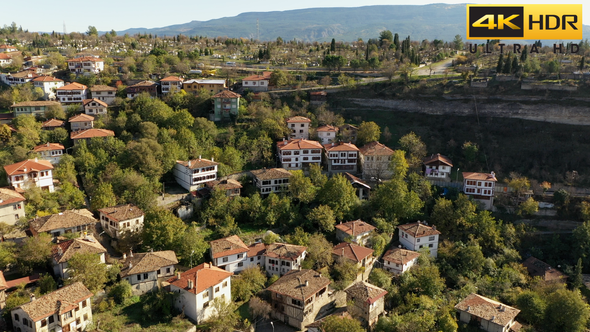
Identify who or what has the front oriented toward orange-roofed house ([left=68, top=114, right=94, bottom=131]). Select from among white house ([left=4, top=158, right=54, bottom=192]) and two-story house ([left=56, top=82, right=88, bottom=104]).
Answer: two-story house ([left=56, top=82, right=88, bottom=104])

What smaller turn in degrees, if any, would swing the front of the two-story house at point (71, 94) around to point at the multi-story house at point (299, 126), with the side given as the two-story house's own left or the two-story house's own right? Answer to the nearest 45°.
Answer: approximately 45° to the two-story house's own left

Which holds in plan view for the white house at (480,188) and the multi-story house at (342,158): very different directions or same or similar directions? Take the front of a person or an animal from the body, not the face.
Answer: same or similar directions

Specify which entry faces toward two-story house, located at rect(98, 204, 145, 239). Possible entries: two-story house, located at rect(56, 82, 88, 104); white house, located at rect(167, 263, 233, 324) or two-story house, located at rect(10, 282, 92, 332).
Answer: two-story house, located at rect(56, 82, 88, 104)

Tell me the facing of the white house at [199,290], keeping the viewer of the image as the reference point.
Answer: facing the viewer and to the right of the viewer

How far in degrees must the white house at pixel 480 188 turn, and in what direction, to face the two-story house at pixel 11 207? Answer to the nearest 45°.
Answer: approximately 45° to its right

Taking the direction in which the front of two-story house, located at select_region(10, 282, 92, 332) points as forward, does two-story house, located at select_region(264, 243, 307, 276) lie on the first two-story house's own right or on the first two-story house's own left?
on the first two-story house's own left

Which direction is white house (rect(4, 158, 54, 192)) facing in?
toward the camera

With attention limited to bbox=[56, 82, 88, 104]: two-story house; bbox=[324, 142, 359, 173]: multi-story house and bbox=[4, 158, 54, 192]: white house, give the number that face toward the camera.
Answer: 3

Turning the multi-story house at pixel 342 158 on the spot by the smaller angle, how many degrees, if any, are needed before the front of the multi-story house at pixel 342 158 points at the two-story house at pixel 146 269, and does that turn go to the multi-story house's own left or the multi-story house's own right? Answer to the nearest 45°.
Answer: approximately 45° to the multi-story house's own right

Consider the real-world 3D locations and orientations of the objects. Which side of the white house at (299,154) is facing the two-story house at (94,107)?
right

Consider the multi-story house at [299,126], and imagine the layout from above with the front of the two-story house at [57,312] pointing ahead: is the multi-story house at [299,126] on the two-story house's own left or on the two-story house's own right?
on the two-story house's own left

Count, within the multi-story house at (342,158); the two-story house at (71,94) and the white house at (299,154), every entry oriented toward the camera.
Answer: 3

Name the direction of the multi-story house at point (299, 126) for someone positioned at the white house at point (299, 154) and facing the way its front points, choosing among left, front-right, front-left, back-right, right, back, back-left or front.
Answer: back

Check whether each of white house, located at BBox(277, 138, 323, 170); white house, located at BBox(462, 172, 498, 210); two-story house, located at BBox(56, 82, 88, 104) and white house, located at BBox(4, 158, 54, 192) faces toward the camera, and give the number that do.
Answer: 4

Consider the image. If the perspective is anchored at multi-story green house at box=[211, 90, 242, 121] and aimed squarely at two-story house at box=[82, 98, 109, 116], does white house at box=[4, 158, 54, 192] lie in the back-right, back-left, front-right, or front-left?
front-left

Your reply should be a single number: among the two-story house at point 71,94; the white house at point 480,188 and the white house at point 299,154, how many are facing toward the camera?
3
